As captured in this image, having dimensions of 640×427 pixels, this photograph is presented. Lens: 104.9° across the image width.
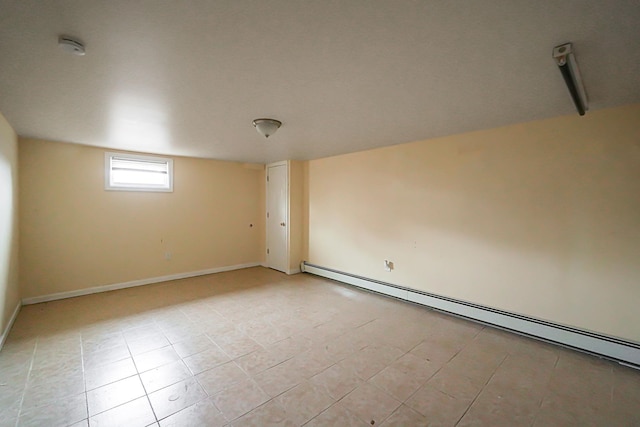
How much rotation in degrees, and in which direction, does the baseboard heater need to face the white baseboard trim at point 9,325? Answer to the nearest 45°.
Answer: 0° — it already faces it

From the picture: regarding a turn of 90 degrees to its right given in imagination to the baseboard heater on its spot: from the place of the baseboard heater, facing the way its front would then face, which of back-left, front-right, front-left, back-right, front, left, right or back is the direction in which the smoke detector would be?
left

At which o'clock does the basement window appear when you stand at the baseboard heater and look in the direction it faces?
The basement window is roughly at 1 o'clock from the baseboard heater.

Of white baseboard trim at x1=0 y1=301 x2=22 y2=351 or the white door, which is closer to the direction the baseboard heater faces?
the white baseboard trim

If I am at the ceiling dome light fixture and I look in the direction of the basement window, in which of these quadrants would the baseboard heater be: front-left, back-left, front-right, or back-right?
back-right

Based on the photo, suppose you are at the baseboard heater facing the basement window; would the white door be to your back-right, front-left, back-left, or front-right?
front-right

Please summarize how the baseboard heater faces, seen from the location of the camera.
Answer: facing the viewer and to the left of the viewer

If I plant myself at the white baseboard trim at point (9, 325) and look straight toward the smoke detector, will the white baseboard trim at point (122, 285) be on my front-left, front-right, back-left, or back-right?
back-left

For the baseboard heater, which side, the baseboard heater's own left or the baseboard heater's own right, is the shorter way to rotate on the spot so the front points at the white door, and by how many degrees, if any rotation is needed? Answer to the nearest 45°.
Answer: approximately 45° to the baseboard heater's own right

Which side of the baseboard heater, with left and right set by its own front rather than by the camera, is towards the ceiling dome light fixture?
front

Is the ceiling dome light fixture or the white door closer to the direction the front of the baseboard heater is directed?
the ceiling dome light fixture
